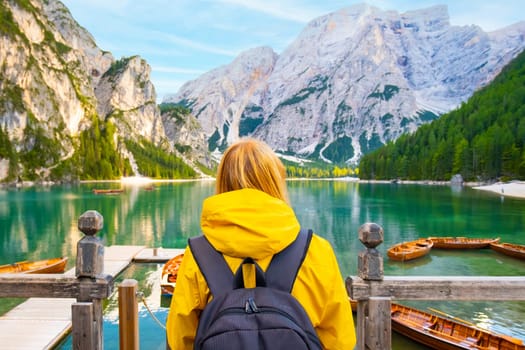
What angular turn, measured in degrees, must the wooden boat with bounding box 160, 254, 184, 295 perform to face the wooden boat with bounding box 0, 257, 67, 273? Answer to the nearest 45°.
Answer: approximately 90° to its left

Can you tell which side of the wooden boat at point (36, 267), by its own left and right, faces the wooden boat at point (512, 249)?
front

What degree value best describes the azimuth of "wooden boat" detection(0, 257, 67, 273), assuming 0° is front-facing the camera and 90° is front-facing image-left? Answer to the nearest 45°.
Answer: approximately 270°

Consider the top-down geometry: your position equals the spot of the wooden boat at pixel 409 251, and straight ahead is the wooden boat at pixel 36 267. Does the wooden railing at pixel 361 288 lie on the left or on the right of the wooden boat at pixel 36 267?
left

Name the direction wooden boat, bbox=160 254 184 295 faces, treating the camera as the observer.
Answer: facing away from the viewer and to the right of the viewer

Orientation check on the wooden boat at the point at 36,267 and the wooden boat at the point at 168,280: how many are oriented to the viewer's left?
0

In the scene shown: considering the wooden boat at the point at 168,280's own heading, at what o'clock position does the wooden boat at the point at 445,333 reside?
the wooden boat at the point at 445,333 is roughly at 3 o'clock from the wooden boat at the point at 168,280.
